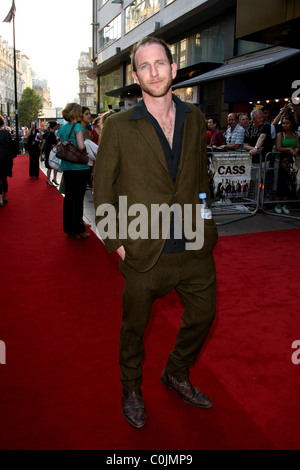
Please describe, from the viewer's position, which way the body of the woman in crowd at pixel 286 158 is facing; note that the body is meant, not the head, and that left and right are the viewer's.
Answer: facing the viewer and to the left of the viewer

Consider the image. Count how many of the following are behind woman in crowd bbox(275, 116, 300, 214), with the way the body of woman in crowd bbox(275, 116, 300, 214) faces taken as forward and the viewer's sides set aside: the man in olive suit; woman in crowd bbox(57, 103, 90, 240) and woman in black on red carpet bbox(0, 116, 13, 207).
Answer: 0

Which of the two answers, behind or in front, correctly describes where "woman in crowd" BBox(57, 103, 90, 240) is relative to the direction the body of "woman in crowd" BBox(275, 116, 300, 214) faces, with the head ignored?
in front

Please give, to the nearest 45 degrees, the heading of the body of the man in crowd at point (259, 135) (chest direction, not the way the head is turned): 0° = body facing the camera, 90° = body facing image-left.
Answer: approximately 45°

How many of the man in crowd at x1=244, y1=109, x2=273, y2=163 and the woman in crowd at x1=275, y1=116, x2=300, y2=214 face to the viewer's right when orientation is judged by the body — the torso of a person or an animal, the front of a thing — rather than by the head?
0

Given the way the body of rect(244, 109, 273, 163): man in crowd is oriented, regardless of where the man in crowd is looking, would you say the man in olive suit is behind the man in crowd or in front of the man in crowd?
in front

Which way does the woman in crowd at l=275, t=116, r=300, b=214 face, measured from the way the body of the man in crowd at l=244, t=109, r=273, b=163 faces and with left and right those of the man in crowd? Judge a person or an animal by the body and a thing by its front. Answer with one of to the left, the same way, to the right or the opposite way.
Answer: the same way

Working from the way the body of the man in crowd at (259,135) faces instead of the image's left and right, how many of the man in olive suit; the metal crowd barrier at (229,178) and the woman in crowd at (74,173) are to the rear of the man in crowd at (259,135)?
0

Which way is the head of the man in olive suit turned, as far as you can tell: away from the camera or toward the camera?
toward the camera
